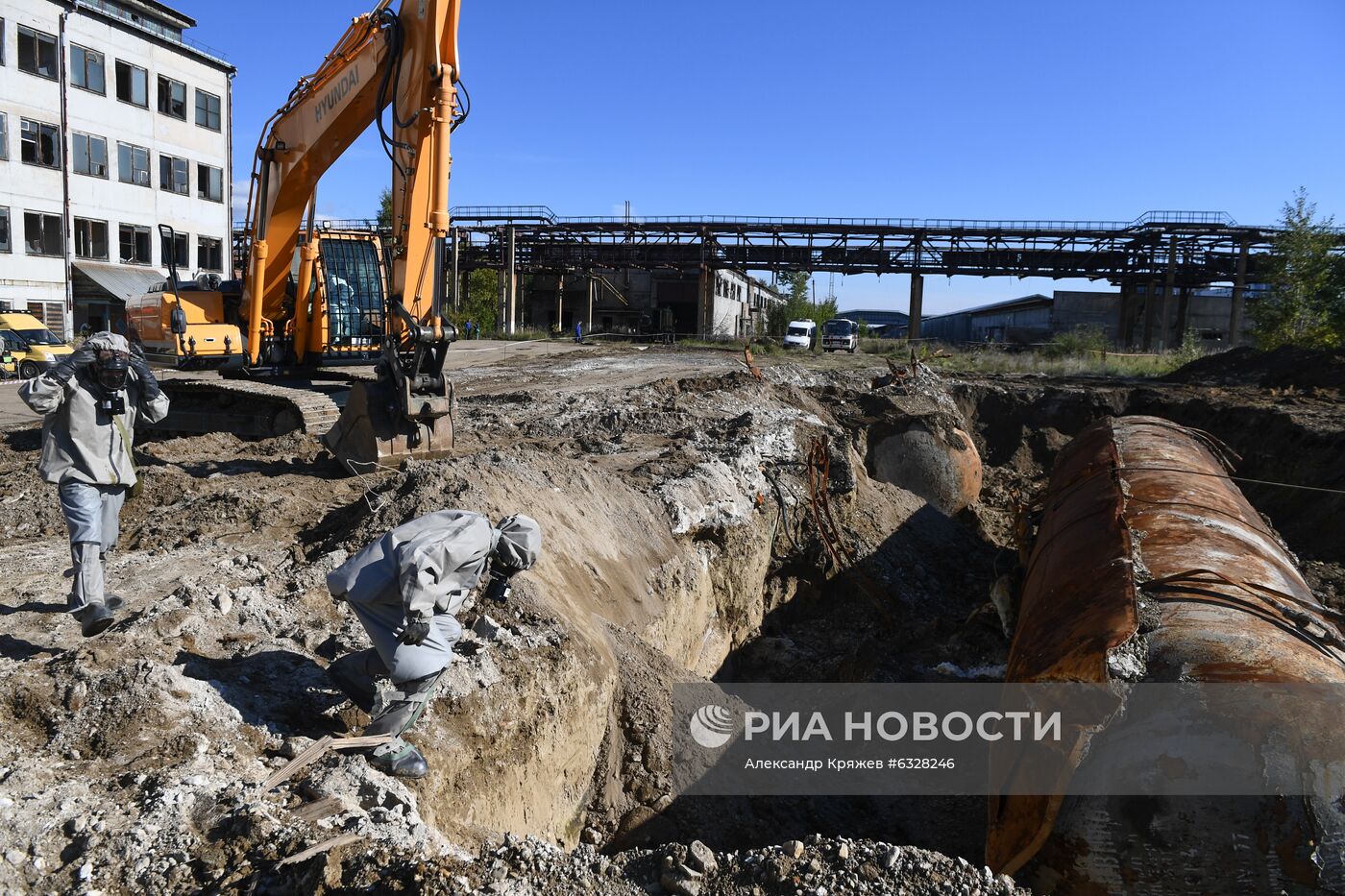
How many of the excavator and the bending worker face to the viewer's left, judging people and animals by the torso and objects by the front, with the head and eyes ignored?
0

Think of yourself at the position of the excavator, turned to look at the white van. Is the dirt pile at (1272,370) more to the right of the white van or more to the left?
right

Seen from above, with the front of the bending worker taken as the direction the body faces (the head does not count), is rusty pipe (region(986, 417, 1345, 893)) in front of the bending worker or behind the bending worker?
in front

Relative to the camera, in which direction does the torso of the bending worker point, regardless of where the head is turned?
to the viewer's right

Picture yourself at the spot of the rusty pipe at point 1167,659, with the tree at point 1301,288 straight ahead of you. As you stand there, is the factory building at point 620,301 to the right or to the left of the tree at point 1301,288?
left

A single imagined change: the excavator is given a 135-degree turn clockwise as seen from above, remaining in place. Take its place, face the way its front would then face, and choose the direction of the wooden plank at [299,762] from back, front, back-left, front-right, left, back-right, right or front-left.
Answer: left

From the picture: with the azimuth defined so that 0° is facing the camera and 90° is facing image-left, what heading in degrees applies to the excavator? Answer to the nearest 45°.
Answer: approximately 315°

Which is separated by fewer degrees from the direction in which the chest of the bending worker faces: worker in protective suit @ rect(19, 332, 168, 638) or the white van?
the white van

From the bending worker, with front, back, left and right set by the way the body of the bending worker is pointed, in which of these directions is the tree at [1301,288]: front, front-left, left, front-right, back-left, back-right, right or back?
front-left

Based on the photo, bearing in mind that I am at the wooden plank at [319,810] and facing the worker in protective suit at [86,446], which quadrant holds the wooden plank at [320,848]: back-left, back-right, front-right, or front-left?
back-left

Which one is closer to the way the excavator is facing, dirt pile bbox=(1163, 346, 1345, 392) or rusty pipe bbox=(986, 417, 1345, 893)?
the rusty pipe
